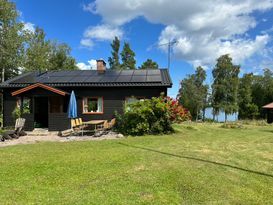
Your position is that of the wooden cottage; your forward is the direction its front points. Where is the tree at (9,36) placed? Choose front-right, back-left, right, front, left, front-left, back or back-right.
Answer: back-right

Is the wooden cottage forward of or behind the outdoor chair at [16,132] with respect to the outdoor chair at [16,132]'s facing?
behind

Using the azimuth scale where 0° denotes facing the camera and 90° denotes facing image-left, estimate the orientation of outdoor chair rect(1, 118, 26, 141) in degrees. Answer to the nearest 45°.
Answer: approximately 45°

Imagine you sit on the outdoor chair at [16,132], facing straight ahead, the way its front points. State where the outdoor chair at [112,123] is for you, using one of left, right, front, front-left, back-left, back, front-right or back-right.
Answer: back-left

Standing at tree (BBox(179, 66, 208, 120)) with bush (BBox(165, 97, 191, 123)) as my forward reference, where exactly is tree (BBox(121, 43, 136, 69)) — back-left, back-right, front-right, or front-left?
back-right

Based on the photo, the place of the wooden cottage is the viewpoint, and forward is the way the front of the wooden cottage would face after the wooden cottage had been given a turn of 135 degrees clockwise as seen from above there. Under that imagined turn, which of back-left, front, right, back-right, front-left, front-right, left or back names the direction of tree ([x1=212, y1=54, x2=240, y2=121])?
right

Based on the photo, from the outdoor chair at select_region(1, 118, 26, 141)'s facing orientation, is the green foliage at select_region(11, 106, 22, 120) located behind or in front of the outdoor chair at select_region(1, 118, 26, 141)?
behind

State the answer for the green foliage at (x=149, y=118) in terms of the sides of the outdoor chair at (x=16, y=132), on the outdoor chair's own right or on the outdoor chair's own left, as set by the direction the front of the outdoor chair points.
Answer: on the outdoor chair's own left

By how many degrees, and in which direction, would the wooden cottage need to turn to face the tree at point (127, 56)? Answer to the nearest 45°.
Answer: approximately 180°

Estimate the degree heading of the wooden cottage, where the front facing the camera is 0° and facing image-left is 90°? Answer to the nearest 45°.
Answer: approximately 0°

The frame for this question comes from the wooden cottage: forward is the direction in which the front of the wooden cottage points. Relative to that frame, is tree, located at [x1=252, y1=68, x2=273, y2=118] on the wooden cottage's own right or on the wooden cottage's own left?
on the wooden cottage's own left
